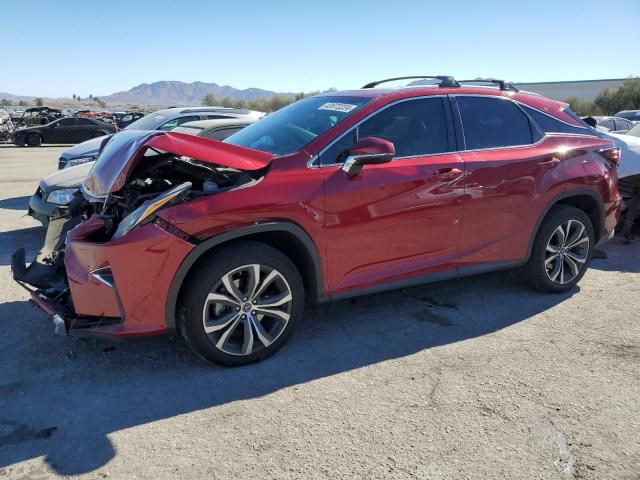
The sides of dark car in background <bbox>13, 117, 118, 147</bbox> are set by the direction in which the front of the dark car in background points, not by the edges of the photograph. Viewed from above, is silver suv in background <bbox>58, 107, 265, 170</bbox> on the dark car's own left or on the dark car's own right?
on the dark car's own left

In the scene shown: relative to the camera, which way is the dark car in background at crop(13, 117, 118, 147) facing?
to the viewer's left

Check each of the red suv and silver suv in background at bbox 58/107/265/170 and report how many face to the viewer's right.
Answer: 0

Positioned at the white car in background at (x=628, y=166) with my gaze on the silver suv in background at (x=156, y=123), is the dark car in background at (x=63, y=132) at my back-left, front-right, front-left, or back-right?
front-right

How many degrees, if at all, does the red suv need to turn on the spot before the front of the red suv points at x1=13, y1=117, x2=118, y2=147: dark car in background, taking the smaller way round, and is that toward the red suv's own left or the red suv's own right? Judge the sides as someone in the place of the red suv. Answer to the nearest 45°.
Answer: approximately 90° to the red suv's own right

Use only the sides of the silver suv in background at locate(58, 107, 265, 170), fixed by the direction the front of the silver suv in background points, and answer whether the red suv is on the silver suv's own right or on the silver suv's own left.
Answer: on the silver suv's own left

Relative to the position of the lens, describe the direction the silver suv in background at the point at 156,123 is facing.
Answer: facing the viewer and to the left of the viewer

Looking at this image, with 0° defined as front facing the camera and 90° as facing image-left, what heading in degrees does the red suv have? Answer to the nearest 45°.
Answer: approximately 45°
